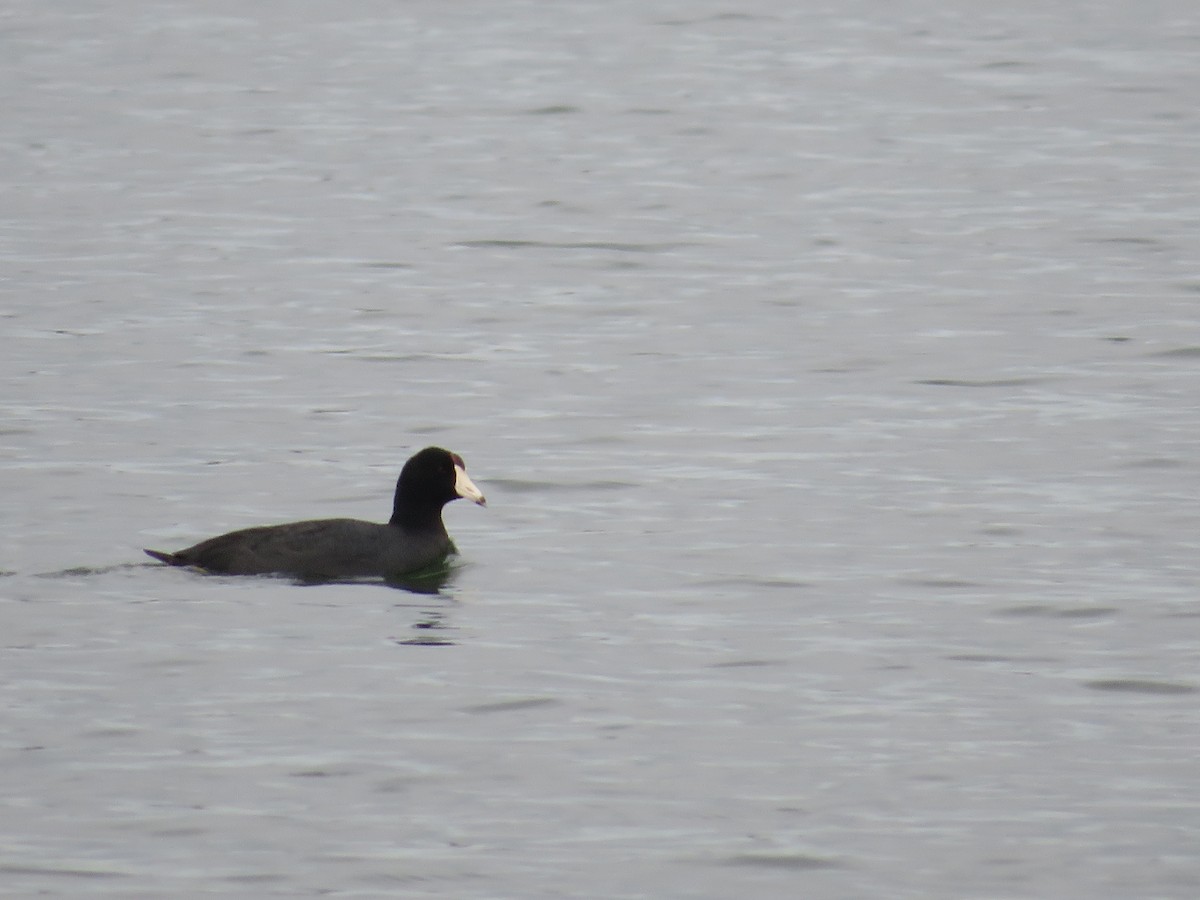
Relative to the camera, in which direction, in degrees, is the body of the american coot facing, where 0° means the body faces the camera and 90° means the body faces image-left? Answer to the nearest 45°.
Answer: approximately 270°
